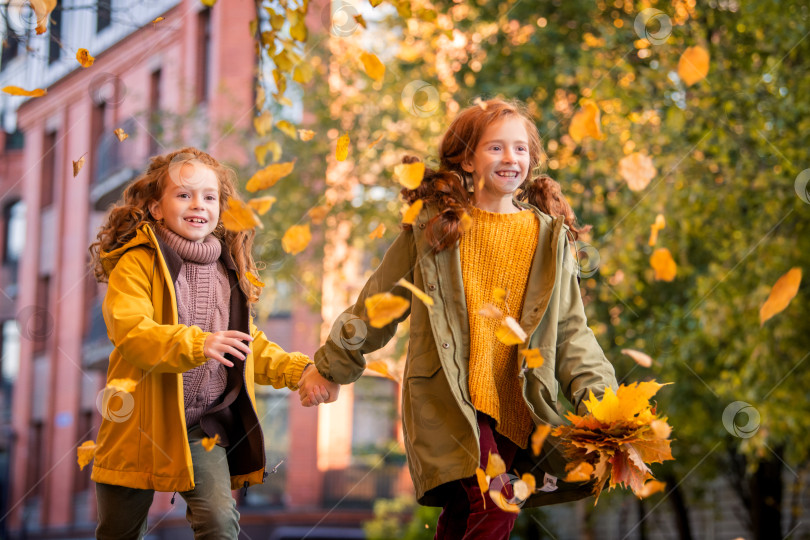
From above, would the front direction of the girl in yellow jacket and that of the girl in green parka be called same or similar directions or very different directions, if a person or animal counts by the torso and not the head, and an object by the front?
same or similar directions

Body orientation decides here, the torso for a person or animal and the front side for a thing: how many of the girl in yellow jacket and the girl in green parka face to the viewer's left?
0

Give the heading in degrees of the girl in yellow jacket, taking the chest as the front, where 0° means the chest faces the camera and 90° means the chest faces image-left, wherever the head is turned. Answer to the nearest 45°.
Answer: approximately 315°

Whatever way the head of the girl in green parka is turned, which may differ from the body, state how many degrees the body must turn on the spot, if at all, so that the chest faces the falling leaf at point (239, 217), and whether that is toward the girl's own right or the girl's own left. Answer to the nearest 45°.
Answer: approximately 135° to the girl's own right

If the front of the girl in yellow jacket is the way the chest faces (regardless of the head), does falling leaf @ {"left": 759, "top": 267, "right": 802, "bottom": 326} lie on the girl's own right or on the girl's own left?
on the girl's own left

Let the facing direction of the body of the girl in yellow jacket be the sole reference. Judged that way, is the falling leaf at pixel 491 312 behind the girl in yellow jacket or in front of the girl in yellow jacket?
in front

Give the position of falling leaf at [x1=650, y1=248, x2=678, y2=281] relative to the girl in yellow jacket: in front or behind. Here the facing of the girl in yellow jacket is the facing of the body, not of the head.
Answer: in front

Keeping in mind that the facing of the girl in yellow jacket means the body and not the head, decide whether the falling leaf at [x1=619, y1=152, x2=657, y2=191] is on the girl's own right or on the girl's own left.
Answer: on the girl's own left

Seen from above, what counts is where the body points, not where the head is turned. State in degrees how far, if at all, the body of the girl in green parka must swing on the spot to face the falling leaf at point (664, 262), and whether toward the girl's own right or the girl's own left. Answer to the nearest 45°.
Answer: approximately 45° to the girl's own left

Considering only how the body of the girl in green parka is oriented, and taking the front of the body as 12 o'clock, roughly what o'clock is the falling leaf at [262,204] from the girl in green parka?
The falling leaf is roughly at 4 o'clock from the girl in green parka.

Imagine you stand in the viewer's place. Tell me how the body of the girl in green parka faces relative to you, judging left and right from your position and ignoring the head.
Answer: facing the viewer and to the right of the viewer

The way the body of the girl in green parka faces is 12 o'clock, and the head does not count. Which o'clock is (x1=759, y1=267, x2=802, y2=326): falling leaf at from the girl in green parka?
The falling leaf is roughly at 9 o'clock from the girl in green parka.
